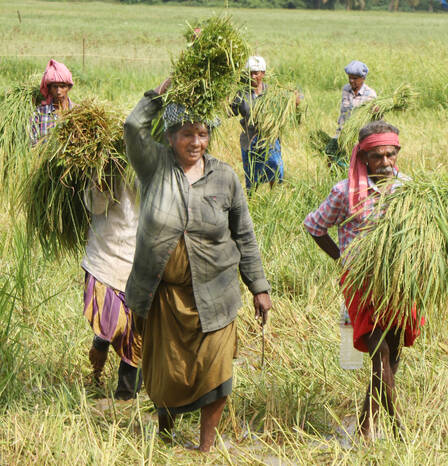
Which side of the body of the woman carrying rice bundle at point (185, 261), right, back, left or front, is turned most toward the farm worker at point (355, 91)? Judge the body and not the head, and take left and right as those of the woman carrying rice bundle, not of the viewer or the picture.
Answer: back

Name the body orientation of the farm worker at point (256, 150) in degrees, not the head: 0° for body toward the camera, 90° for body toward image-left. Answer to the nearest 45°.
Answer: approximately 315°

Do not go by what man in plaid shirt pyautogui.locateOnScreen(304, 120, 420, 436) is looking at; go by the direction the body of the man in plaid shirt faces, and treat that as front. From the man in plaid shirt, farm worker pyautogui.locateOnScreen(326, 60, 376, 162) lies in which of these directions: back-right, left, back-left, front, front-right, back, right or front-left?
back-left

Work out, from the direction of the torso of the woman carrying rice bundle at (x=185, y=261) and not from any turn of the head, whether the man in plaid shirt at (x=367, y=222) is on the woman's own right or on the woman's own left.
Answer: on the woman's own left

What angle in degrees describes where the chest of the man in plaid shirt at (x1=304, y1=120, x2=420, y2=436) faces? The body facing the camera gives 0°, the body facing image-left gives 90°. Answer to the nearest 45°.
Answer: approximately 315°

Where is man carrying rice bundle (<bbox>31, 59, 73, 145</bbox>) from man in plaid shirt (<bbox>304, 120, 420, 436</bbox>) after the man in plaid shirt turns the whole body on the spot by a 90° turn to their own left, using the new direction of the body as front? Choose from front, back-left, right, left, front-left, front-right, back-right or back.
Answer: left

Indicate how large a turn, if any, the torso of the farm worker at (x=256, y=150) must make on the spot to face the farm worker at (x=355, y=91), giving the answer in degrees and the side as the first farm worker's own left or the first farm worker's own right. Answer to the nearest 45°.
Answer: approximately 90° to the first farm worker's own left

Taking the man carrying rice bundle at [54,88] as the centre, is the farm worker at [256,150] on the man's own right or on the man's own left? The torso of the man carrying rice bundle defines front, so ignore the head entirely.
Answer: on the man's own left

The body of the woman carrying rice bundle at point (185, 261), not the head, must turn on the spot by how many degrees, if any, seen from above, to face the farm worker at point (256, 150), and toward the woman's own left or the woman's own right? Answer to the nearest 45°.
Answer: approximately 180°

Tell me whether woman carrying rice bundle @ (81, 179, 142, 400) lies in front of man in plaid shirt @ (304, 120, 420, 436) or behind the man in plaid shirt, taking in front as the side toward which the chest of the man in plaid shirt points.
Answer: behind
